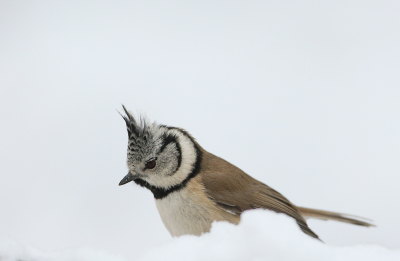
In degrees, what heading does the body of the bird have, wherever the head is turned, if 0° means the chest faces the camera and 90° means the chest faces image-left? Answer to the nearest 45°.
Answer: approximately 90°
